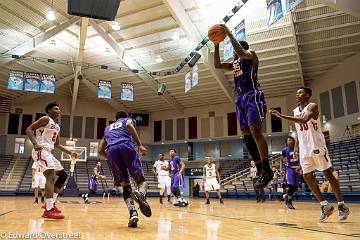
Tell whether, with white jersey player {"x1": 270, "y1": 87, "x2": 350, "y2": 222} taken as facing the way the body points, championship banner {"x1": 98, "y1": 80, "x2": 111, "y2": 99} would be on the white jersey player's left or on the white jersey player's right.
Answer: on the white jersey player's right

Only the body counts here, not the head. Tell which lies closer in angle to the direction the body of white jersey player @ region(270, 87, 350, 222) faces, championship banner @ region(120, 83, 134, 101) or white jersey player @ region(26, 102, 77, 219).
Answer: the white jersey player

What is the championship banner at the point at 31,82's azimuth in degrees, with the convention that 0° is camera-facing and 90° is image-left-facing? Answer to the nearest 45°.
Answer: approximately 0°

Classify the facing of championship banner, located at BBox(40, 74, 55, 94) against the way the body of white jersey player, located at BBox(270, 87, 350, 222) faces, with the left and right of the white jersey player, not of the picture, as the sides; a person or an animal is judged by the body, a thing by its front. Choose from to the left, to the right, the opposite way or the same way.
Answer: to the left

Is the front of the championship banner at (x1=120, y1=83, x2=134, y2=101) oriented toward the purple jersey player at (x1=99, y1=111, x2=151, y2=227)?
yes

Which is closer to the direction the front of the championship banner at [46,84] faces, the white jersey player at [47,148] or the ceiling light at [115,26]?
the white jersey player

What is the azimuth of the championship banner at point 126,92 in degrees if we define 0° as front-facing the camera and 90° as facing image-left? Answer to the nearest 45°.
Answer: approximately 0°
